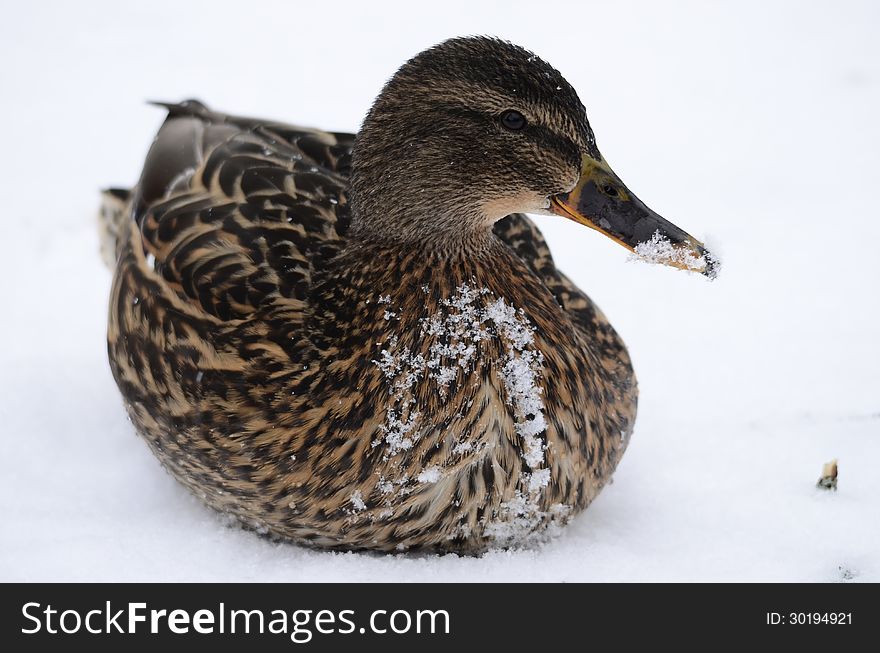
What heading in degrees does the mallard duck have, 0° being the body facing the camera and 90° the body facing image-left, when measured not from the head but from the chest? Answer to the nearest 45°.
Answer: approximately 315°
